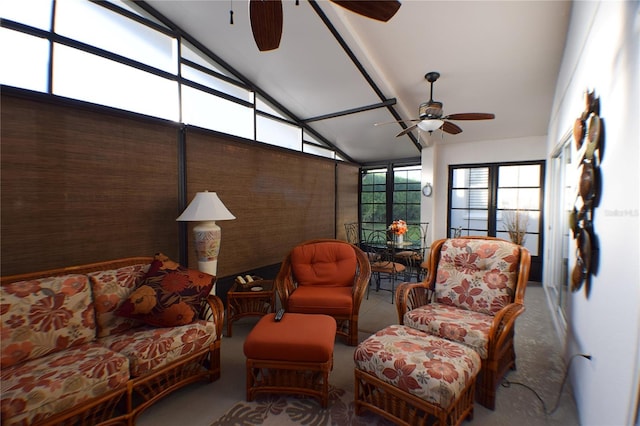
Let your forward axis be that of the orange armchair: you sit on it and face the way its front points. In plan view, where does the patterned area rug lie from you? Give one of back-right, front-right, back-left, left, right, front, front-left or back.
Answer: front

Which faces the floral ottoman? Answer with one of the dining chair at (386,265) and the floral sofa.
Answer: the floral sofa

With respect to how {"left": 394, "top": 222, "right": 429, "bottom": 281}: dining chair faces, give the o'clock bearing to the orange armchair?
The orange armchair is roughly at 11 o'clock from the dining chair.

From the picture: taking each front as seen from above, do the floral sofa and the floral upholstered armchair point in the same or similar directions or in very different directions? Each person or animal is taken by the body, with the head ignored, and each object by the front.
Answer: very different directions

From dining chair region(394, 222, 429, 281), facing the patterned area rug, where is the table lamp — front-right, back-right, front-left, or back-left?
front-right

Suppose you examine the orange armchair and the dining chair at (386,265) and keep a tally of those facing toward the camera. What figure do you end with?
1

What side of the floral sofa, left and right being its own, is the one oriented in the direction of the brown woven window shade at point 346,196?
left

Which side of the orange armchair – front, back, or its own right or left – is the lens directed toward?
front

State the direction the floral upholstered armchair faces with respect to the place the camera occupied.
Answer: facing the viewer and to the left of the viewer

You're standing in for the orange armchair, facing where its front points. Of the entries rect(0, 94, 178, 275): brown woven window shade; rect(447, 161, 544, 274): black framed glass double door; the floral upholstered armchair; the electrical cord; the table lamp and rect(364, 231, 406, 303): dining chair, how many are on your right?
2

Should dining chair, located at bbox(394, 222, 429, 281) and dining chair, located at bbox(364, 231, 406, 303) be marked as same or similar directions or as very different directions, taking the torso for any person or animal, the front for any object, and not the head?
very different directions

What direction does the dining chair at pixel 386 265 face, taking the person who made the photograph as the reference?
facing away from the viewer and to the right of the viewer

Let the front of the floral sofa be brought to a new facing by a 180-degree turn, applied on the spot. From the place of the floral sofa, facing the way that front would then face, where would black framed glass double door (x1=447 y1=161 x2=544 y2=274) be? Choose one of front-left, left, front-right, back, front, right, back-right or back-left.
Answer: back-right

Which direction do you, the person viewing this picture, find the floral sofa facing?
facing the viewer and to the right of the viewer

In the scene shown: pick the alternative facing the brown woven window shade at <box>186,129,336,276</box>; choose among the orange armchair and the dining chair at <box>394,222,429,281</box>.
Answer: the dining chair

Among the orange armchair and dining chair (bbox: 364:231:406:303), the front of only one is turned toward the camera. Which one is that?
the orange armchair

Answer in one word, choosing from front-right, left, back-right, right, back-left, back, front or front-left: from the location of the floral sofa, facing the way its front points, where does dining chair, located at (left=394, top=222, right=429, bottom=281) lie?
front-left
